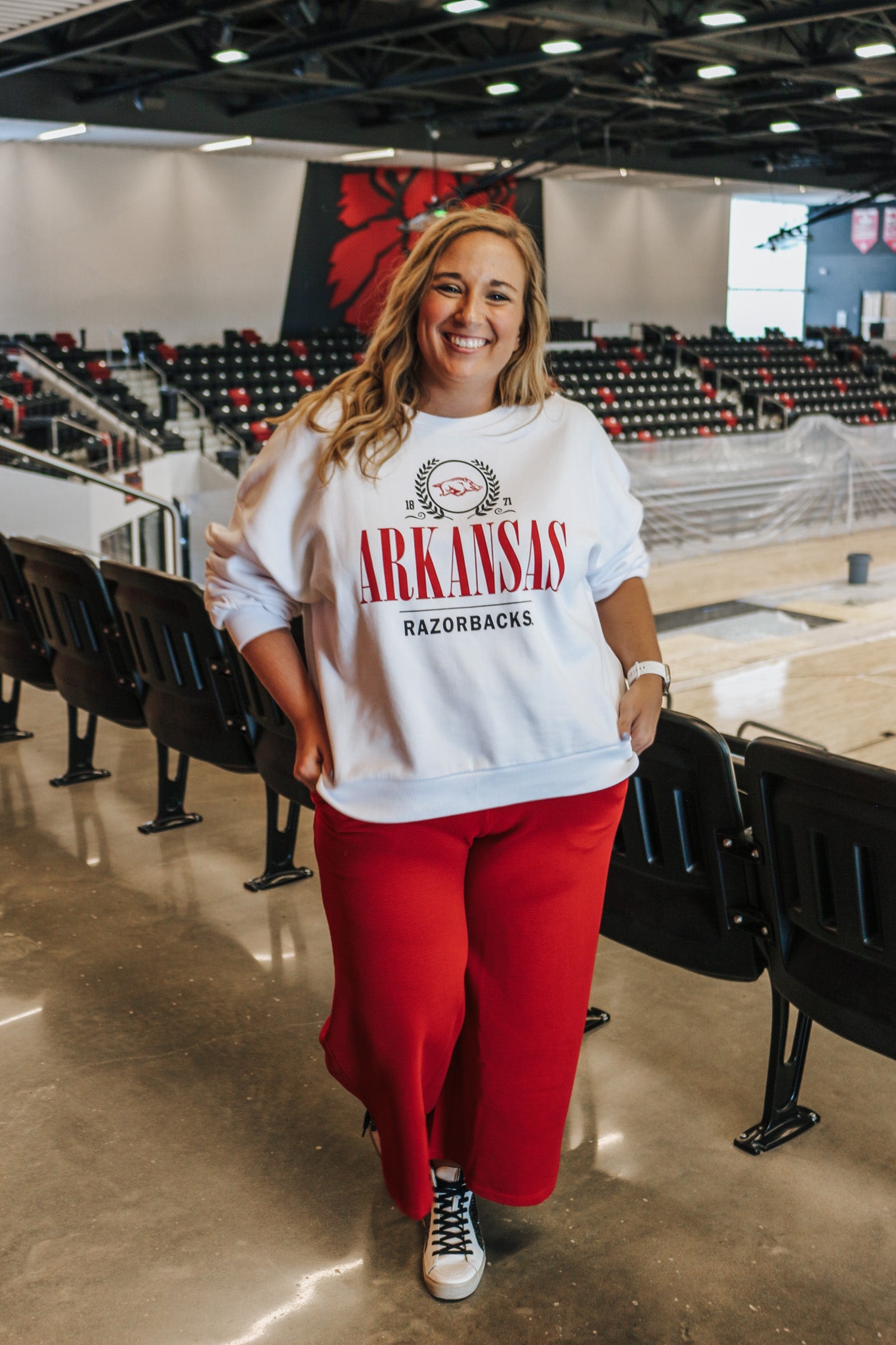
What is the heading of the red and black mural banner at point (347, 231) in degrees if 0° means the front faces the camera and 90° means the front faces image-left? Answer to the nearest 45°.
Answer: approximately 0°

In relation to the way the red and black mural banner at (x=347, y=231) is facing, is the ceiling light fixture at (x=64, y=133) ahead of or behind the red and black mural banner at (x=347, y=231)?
ahead

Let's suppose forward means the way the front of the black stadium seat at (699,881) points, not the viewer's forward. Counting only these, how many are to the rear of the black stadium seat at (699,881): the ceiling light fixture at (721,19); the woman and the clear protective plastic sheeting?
1

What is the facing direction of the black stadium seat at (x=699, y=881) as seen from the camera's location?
facing away from the viewer and to the right of the viewer

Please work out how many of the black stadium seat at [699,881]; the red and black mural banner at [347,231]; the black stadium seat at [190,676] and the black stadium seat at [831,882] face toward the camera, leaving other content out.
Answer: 1

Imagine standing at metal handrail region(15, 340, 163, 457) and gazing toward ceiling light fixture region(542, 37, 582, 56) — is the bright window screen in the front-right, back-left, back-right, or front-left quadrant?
front-left

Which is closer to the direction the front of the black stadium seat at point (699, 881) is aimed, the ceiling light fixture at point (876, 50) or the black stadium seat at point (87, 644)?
the ceiling light fixture

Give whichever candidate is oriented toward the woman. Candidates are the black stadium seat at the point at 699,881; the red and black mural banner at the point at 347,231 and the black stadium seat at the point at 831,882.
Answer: the red and black mural banner

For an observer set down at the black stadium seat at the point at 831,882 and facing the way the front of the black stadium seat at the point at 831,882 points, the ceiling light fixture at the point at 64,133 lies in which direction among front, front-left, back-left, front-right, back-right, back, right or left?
left

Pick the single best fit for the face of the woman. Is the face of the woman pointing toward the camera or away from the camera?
toward the camera

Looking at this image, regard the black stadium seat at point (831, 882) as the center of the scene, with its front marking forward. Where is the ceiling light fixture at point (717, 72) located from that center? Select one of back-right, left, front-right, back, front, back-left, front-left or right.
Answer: front-left

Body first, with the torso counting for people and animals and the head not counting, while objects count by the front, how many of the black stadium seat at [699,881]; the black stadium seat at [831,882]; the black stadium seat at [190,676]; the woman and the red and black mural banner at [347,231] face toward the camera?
2

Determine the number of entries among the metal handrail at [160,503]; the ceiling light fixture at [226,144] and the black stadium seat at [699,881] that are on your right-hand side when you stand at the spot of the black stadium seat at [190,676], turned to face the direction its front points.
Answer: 1

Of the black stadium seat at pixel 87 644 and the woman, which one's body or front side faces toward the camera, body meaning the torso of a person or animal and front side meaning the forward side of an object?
the woman

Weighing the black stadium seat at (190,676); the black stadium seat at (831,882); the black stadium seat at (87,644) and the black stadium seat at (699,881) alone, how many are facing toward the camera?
0

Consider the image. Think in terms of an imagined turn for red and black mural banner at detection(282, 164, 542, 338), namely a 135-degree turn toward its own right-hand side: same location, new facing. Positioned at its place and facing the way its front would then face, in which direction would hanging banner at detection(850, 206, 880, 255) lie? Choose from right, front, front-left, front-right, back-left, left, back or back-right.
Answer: right
